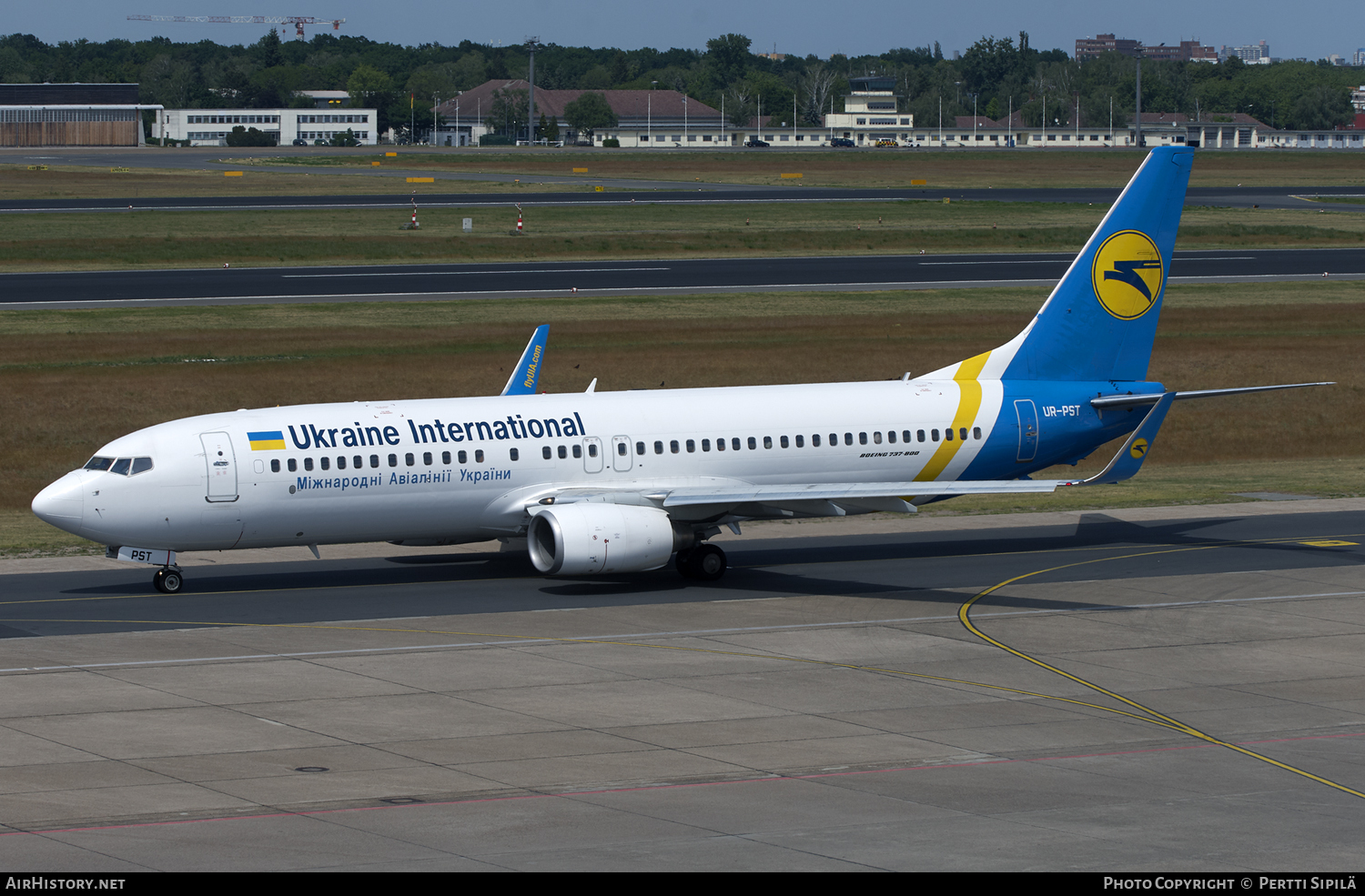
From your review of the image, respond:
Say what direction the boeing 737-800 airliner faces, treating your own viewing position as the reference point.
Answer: facing the viewer and to the left of the viewer
